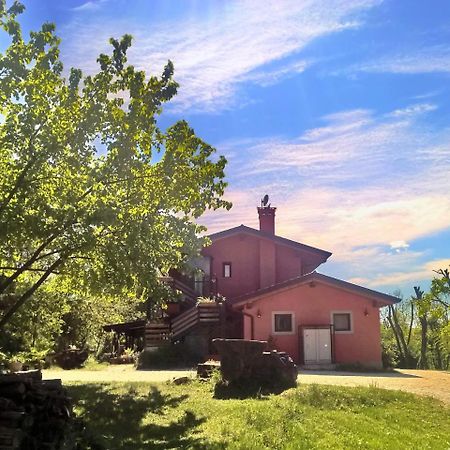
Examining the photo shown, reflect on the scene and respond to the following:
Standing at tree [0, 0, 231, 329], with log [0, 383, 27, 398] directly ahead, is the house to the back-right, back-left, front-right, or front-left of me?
back-left

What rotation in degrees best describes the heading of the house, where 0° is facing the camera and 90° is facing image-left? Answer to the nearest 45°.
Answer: approximately 0°

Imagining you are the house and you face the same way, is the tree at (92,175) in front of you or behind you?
in front

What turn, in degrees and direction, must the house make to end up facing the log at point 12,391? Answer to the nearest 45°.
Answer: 0° — it already faces it
